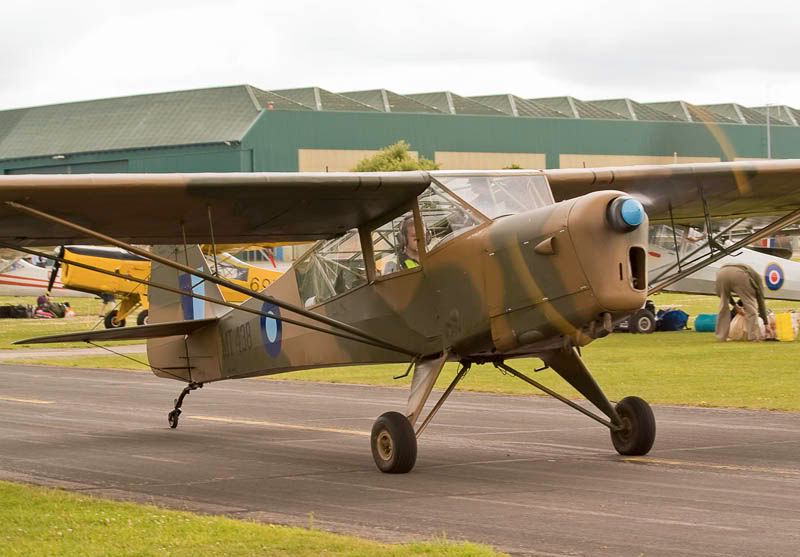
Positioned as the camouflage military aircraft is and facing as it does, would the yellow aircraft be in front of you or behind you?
behind

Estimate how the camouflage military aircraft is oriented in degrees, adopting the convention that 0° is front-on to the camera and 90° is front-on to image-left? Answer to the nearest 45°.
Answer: approximately 315°
